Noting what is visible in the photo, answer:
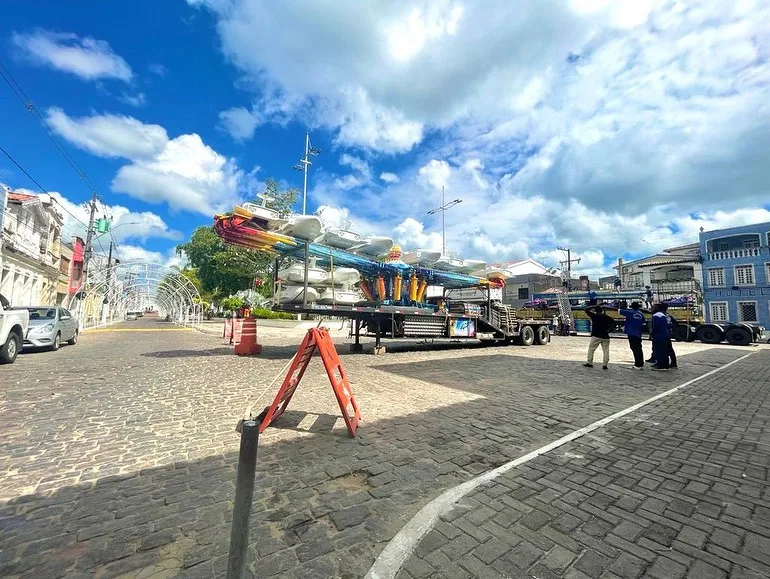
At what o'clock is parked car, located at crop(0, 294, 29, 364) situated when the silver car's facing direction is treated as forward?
The parked car is roughly at 11 o'clock from the silver car.

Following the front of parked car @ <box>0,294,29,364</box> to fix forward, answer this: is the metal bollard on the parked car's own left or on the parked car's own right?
on the parked car's own left

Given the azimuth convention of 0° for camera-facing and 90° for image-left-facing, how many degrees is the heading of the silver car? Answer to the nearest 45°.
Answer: approximately 45°

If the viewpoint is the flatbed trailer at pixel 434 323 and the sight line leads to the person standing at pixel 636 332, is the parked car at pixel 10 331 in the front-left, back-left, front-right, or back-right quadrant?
back-right

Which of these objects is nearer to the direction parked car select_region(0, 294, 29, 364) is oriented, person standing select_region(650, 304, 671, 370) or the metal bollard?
the metal bollard

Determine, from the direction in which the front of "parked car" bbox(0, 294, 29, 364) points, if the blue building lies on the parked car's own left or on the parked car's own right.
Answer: on the parked car's own left

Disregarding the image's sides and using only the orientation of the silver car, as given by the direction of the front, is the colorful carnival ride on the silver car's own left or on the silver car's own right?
on the silver car's own left

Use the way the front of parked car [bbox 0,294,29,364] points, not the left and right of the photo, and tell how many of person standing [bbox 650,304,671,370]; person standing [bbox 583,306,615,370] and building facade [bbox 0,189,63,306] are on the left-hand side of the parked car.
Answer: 2

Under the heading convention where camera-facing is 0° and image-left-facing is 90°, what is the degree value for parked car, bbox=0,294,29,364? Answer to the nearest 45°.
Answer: approximately 45°

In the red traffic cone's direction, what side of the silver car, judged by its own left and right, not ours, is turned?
left

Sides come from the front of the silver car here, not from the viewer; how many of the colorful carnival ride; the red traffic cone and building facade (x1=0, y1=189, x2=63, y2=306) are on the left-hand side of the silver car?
2

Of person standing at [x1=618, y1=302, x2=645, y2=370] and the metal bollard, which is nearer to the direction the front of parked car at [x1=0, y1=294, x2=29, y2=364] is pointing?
the metal bollard

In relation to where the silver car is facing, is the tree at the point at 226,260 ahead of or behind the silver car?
behind
